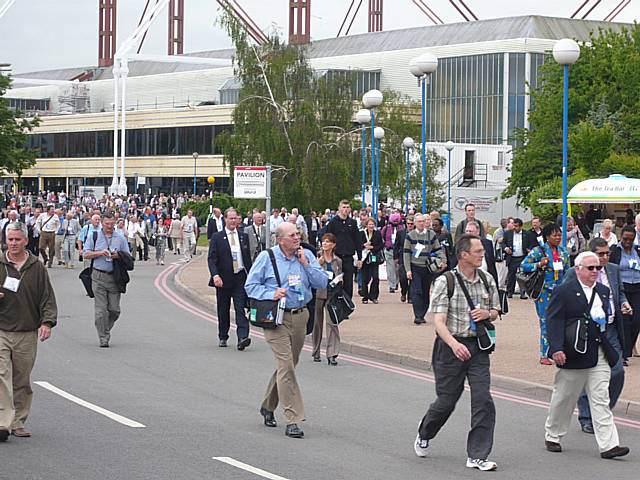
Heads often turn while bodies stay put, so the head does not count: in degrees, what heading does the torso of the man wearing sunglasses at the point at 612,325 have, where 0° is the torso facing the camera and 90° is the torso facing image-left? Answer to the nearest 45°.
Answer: approximately 315°

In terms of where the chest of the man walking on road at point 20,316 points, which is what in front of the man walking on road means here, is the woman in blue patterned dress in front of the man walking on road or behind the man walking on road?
behind

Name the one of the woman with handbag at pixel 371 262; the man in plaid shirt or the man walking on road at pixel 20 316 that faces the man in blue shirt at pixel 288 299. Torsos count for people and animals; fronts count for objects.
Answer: the woman with handbag

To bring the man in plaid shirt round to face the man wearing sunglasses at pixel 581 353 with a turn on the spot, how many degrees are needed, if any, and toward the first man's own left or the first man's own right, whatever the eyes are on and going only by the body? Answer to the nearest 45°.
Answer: approximately 90° to the first man's own left

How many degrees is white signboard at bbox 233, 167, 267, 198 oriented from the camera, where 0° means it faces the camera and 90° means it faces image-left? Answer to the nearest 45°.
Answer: approximately 0°

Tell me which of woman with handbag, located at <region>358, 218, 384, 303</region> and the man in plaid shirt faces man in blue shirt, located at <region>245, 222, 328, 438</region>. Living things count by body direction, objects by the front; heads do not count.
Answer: the woman with handbag

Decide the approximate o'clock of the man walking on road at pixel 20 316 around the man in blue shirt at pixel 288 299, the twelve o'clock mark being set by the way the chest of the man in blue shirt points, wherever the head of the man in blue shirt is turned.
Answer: The man walking on road is roughly at 4 o'clock from the man in blue shirt.

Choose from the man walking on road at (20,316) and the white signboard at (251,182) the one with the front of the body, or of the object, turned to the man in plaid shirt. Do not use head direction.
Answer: the white signboard

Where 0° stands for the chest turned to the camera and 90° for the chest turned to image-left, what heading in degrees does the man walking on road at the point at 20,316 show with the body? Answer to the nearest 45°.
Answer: approximately 45°
